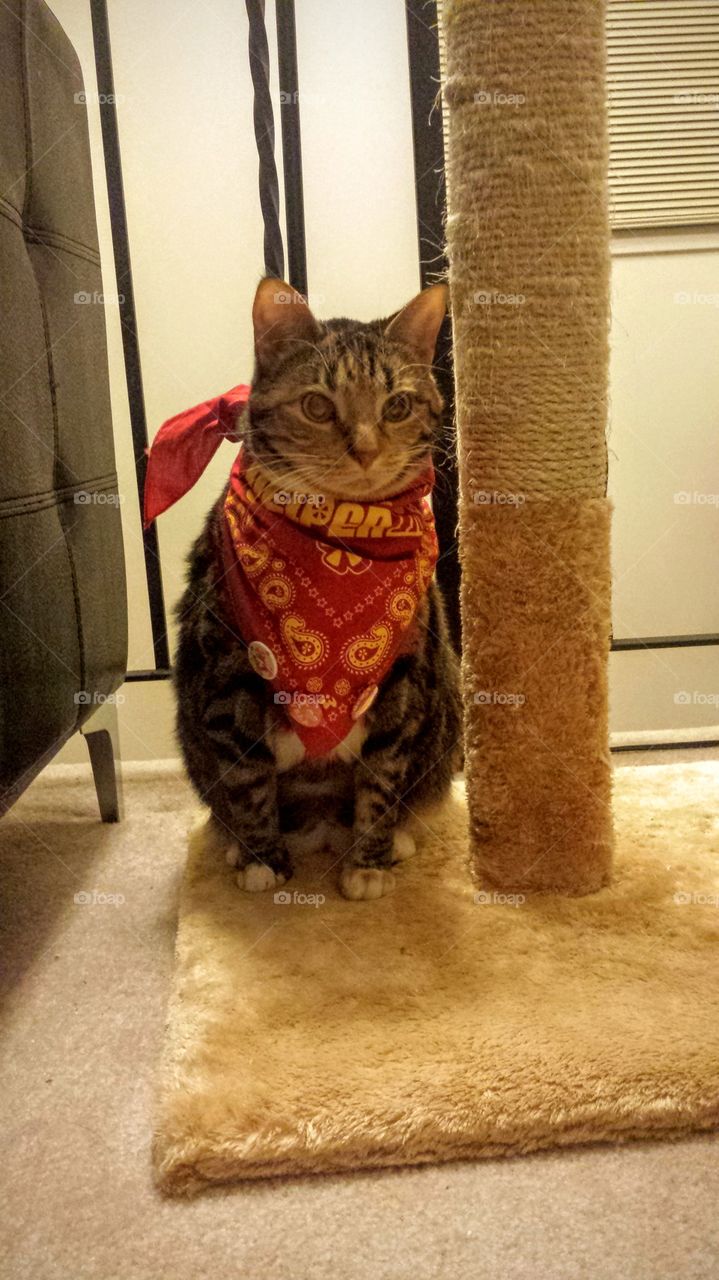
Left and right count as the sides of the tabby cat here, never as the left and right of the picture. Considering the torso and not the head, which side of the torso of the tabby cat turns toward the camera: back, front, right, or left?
front
